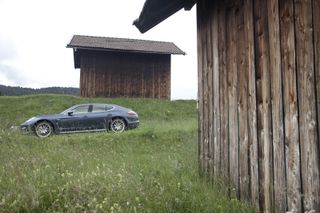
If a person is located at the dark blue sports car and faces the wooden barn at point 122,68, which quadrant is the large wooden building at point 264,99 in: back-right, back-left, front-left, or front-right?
back-right

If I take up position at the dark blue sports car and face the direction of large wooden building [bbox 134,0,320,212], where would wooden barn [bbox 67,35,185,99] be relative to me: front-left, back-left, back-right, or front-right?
back-left

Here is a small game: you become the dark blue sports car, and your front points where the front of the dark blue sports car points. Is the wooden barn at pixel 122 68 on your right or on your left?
on your right

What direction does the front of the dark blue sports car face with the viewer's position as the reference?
facing to the left of the viewer

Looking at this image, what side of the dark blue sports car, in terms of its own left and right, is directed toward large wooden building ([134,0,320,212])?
left
